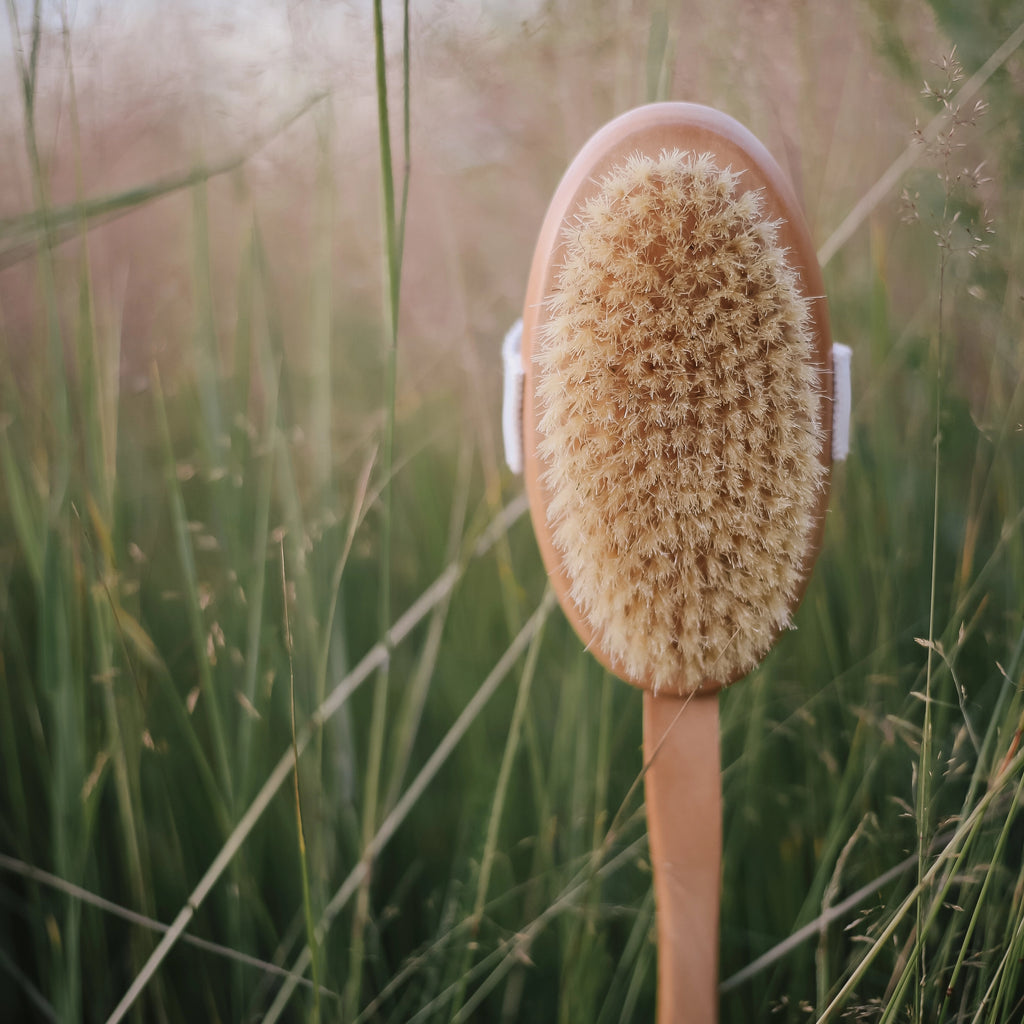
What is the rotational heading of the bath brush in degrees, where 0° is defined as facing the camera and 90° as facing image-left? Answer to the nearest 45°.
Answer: approximately 0°
